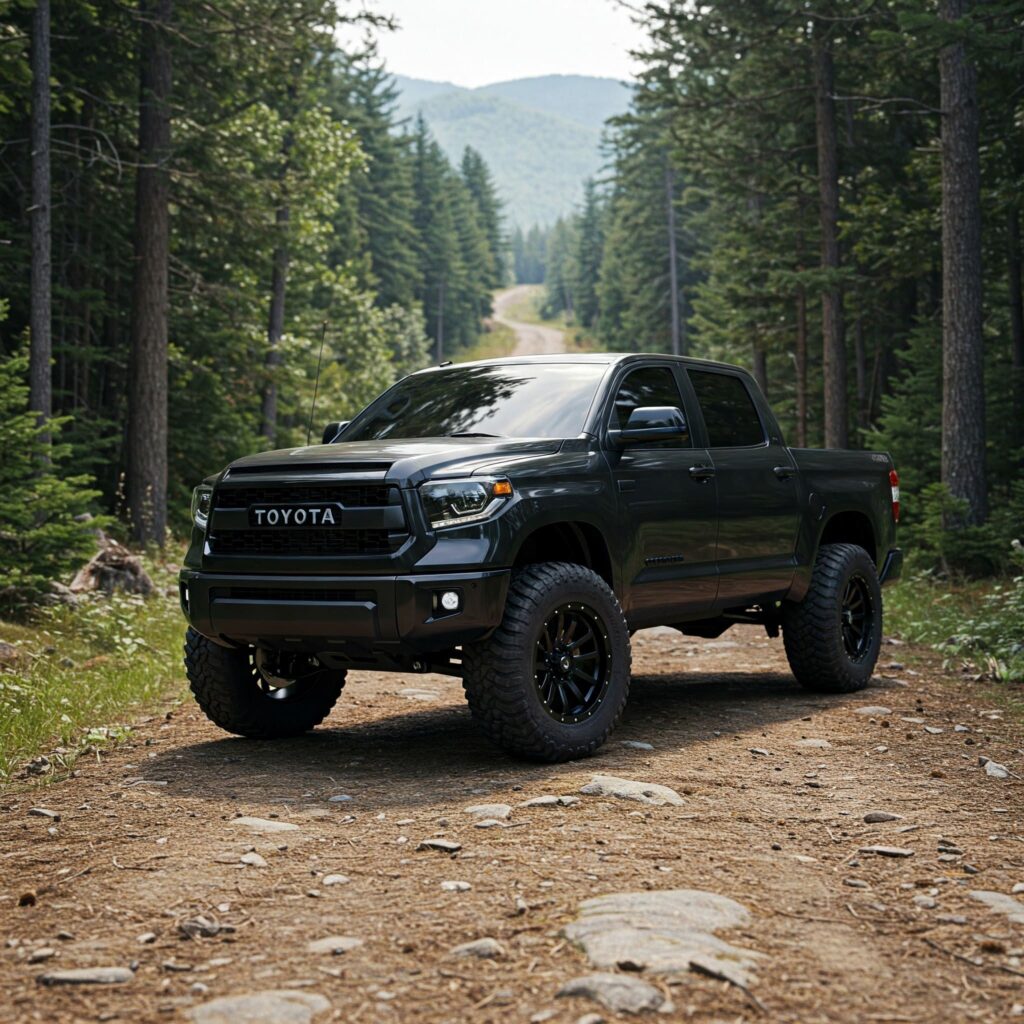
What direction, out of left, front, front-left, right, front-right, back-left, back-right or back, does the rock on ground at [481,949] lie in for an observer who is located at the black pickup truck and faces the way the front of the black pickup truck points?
front-left

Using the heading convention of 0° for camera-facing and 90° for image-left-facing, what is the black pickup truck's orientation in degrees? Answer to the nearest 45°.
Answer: approximately 45°

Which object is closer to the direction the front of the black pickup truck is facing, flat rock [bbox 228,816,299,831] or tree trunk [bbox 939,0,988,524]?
the flat rock

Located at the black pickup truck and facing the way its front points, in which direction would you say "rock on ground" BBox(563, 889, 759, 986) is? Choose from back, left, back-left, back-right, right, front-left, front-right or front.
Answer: front-left

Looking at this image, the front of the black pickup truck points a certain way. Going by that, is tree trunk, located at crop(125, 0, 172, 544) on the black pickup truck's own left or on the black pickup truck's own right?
on the black pickup truck's own right

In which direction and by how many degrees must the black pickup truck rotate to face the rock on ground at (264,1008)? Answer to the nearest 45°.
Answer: approximately 45° to its left

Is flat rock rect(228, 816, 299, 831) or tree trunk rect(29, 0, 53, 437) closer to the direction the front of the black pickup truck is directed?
the flat rock

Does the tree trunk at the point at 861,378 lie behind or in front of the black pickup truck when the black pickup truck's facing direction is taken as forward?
behind

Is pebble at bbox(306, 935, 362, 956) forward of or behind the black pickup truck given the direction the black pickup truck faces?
forward

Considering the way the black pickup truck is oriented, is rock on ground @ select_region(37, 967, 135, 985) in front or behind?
in front

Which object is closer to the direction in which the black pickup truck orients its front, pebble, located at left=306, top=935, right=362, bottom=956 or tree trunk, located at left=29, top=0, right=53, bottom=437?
the pebble

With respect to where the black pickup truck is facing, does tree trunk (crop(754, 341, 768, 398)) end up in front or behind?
behind

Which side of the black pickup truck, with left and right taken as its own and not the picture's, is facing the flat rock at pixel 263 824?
front
